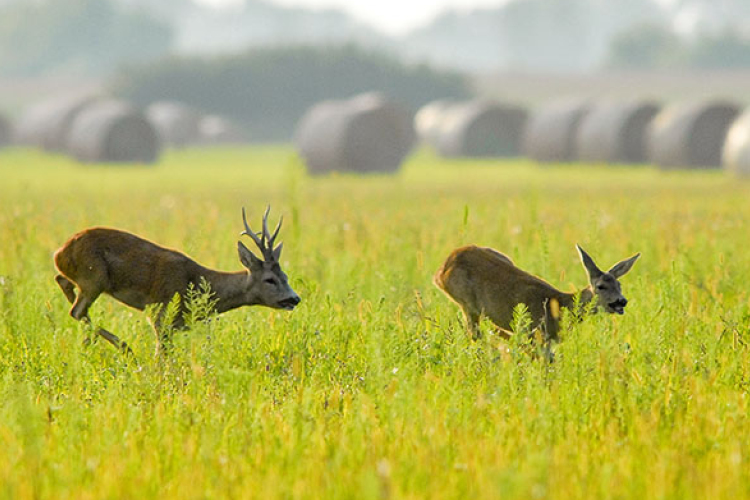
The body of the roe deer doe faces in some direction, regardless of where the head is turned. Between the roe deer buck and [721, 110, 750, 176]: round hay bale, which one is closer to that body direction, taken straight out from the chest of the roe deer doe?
the round hay bale

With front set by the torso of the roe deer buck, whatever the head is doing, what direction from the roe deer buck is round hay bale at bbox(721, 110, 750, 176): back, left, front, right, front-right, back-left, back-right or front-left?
front-left

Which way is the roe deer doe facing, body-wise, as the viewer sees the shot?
to the viewer's right

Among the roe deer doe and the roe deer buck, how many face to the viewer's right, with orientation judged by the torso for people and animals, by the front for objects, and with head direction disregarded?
2

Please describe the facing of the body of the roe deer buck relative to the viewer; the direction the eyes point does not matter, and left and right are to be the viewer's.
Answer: facing to the right of the viewer

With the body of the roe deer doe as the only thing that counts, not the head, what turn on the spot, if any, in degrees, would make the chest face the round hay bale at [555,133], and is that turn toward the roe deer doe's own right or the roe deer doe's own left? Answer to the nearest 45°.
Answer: approximately 90° to the roe deer doe's own left

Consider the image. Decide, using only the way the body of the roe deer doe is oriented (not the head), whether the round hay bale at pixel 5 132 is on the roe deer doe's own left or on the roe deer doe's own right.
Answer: on the roe deer doe's own left

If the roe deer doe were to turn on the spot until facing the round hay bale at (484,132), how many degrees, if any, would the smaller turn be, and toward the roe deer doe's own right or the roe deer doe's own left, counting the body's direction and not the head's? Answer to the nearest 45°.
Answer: approximately 90° to the roe deer doe's own left
